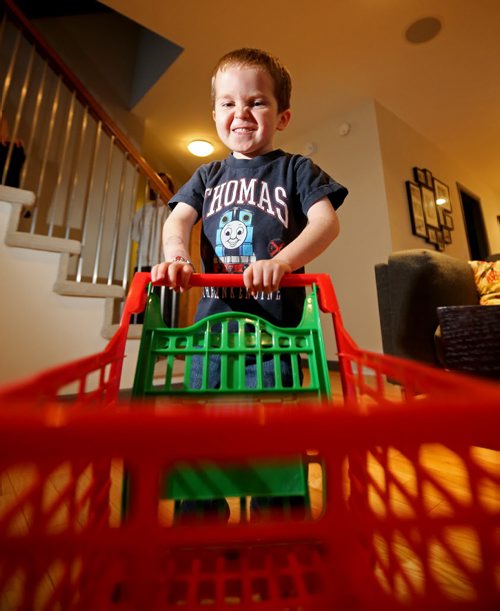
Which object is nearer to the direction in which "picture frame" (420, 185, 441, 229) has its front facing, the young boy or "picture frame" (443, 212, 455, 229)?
the young boy

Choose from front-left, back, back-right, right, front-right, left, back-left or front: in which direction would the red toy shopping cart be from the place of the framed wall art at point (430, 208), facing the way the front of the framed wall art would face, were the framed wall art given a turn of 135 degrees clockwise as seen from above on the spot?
left

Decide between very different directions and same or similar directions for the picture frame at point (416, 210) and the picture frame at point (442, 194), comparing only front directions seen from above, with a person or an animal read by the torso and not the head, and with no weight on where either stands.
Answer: same or similar directions

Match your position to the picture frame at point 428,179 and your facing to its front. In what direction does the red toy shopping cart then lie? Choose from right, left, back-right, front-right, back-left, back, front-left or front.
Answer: front-right

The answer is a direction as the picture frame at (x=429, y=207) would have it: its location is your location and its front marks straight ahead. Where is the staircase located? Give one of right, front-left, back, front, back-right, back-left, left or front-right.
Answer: right

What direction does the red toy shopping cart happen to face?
toward the camera
